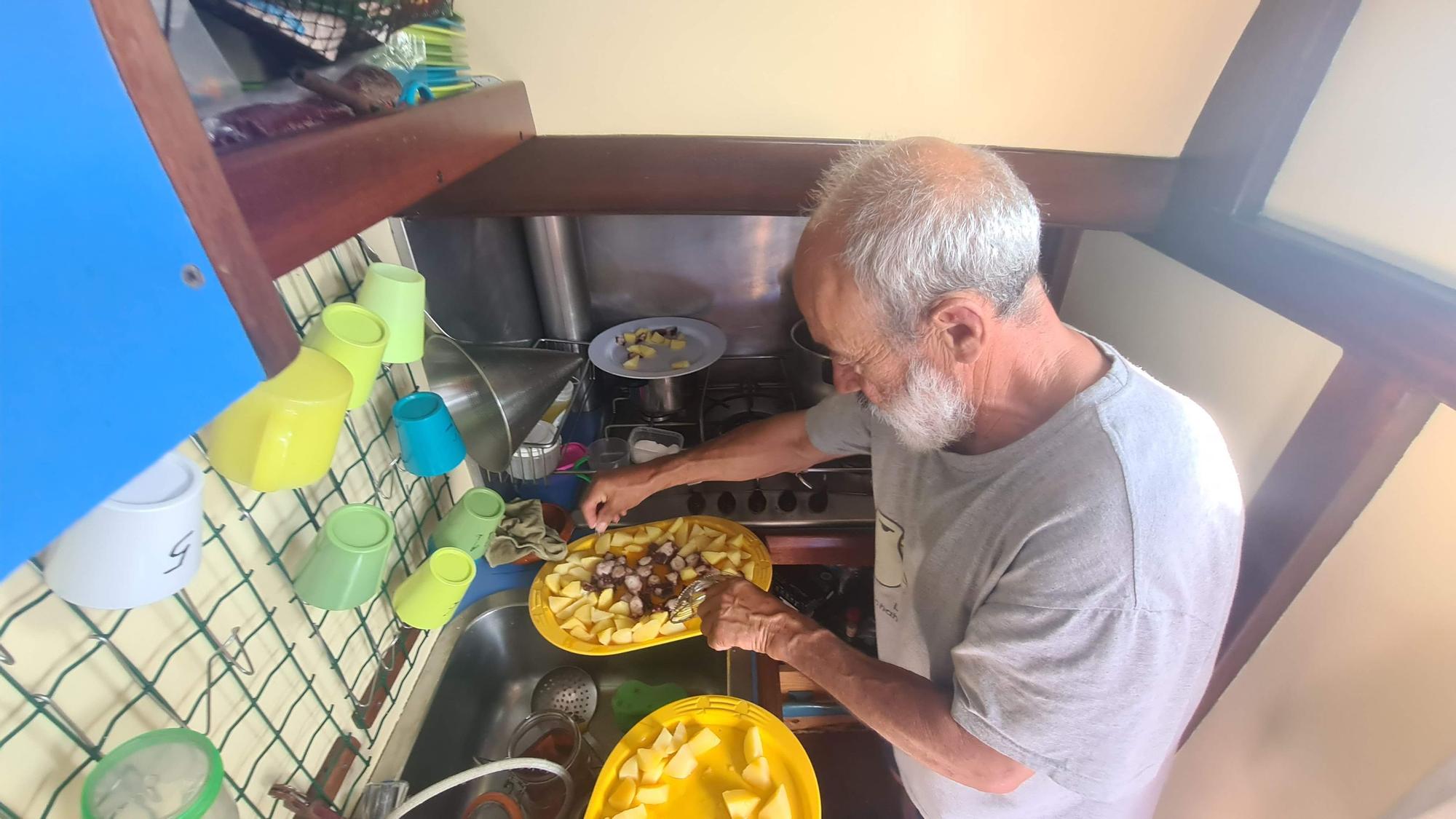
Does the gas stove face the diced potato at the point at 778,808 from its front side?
yes

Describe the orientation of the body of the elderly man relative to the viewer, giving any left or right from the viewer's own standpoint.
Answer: facing to the left of the viewer

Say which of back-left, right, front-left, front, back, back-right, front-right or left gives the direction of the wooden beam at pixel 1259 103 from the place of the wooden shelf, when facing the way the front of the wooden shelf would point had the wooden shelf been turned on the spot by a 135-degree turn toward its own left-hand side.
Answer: right

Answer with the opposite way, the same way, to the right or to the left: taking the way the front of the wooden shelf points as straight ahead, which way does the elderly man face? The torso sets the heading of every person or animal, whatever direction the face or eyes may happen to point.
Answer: the opposite way

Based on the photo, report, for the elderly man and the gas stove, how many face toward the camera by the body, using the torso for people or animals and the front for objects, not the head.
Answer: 1

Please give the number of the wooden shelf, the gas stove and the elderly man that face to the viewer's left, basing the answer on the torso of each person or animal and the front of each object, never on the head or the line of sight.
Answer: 1

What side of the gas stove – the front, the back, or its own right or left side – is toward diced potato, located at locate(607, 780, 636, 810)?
front

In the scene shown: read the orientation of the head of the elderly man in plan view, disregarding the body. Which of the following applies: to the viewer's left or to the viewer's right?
to the viewer's left

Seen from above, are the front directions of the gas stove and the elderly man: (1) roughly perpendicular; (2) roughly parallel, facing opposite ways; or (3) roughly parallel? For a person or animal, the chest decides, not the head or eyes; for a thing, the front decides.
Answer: roughly perpendicular

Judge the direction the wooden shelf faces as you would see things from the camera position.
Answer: facing the viewer and to the right of the viewer
